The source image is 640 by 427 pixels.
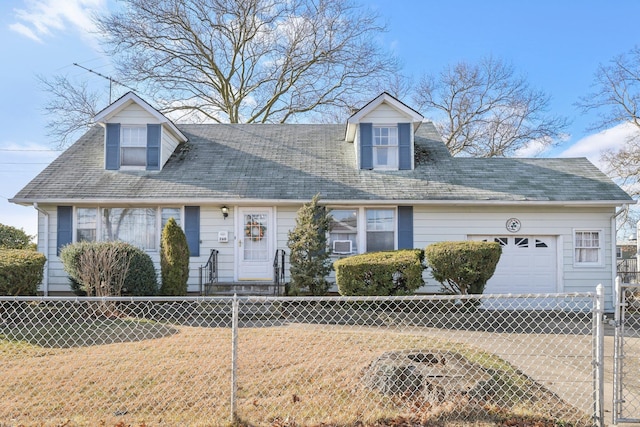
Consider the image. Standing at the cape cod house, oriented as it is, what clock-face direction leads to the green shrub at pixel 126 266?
The green shrub is roughly at 2 o'clock from the cape cod house.

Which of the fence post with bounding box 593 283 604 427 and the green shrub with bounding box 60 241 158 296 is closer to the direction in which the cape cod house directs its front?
the fence post

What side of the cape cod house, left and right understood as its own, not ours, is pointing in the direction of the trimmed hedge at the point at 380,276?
front

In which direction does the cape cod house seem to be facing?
toward the camera

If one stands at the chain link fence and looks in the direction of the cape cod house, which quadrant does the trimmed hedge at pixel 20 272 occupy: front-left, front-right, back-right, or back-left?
front-left

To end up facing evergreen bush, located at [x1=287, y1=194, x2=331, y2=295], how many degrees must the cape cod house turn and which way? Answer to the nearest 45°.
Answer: approximately 45° to its right

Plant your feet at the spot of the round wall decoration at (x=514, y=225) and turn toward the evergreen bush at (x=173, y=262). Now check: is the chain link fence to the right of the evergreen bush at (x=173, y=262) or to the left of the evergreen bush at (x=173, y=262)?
left

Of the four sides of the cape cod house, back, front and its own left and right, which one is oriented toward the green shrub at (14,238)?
right

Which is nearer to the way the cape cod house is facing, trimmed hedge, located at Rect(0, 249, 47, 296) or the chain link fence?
the chain link fence

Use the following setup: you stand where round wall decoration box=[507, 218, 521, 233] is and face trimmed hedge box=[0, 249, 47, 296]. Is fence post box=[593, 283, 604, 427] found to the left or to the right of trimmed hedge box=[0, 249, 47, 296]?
left

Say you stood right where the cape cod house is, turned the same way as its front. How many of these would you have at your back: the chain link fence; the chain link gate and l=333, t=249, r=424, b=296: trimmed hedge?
0

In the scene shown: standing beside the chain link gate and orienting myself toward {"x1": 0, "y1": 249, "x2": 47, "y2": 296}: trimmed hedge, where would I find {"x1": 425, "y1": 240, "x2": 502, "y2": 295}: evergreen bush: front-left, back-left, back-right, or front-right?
front-right

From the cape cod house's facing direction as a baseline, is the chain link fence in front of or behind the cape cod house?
in front

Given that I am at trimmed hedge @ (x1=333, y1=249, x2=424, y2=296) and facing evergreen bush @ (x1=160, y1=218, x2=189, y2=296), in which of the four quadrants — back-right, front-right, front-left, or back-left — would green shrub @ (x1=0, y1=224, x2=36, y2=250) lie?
front-right
